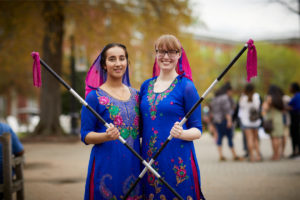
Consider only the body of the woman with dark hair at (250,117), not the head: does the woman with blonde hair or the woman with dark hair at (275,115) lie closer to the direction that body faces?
the woman with dark hair

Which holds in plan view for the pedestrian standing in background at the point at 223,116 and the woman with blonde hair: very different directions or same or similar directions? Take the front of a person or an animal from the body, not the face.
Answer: very different directions

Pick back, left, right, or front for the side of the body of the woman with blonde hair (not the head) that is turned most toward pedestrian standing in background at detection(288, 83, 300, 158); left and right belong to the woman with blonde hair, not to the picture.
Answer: back

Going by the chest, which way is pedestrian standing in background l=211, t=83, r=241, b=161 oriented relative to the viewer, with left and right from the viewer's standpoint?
facing away from the viewer and to the right of the viewer

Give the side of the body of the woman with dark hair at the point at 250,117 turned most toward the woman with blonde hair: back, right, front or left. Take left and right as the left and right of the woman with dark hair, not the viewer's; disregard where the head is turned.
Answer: back

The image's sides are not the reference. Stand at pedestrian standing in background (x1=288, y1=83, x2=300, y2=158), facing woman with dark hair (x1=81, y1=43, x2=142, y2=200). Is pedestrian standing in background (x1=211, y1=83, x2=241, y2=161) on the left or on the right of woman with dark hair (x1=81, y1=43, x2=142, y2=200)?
right

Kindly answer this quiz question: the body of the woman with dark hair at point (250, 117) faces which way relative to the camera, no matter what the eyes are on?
away from the camera
